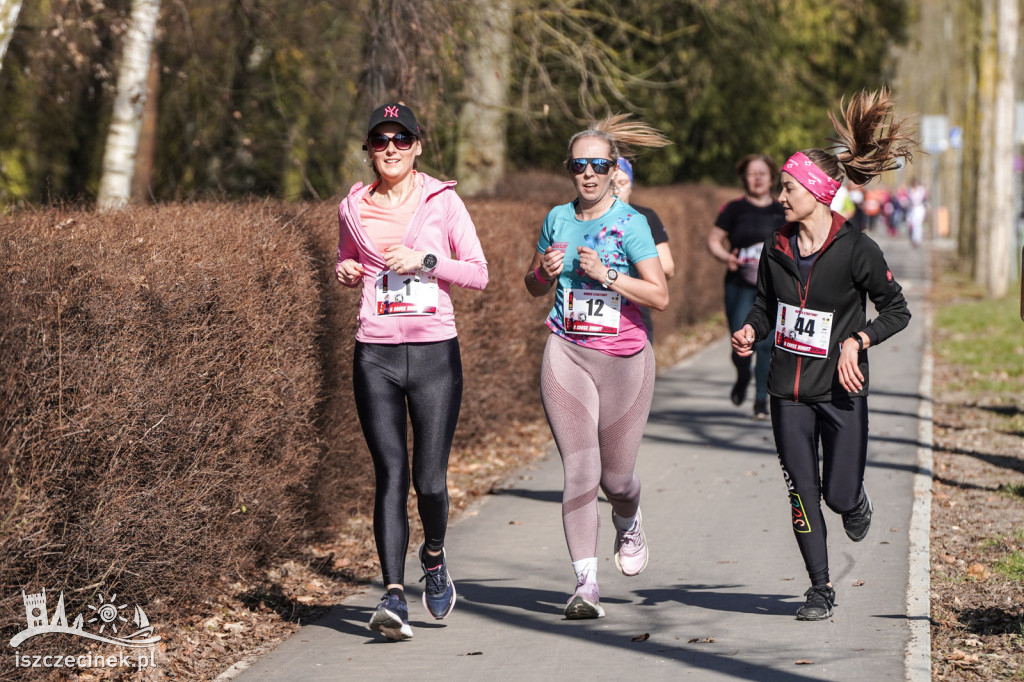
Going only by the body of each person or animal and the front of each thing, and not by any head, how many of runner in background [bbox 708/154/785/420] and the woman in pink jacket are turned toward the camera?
2

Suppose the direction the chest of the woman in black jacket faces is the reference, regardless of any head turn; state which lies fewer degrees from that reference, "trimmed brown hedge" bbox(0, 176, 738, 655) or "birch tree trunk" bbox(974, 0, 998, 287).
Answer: the trimmed brown hedge

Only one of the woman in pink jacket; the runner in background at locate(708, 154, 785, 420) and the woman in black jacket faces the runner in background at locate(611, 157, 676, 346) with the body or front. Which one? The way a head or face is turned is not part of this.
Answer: the runner in background at locate(708, 154, 785, 420)

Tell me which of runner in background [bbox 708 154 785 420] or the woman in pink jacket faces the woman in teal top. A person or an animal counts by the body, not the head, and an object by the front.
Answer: the runner in background

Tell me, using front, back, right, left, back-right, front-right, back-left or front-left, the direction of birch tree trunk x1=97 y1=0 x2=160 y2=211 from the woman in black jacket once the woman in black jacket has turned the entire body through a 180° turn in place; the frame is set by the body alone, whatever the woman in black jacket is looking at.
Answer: left

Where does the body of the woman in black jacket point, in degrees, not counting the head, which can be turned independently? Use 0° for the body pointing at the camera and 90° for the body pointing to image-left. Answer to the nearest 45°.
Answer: approximately 45°

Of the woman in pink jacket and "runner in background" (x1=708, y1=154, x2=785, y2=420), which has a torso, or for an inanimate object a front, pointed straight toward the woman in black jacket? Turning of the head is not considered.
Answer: the runner in background

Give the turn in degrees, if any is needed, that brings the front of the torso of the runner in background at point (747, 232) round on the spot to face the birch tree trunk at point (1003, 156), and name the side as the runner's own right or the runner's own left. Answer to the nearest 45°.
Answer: approximately 180°
